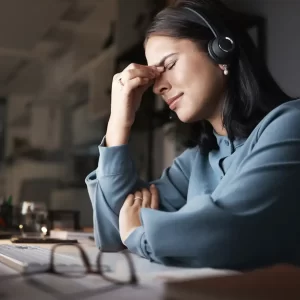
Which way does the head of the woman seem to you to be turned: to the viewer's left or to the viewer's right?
to the viewer's left
